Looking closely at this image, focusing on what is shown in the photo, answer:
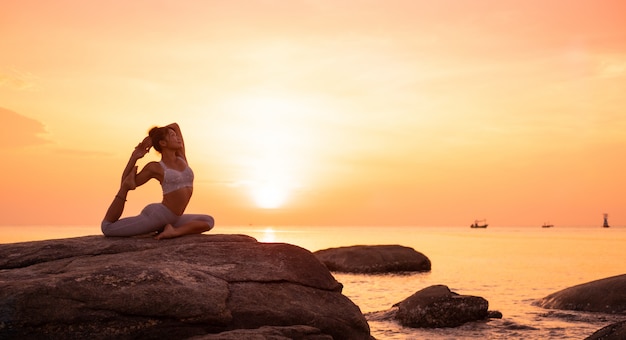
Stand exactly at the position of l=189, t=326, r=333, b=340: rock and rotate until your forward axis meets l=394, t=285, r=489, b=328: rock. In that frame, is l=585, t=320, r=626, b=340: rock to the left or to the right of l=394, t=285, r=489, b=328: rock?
right

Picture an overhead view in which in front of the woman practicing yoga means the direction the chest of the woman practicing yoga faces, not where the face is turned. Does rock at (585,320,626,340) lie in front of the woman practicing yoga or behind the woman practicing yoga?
in front

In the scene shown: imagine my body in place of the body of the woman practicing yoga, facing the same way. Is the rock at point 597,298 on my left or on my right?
on my left

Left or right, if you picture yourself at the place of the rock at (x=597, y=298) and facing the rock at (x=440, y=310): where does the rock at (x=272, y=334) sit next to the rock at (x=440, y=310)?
left
